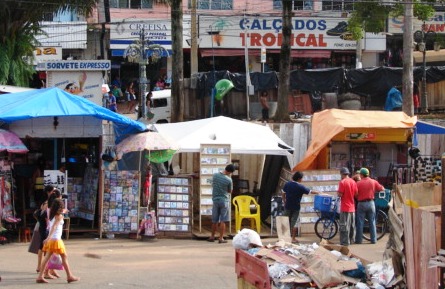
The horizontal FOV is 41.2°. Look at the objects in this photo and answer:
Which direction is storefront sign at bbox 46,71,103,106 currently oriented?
toward the camera

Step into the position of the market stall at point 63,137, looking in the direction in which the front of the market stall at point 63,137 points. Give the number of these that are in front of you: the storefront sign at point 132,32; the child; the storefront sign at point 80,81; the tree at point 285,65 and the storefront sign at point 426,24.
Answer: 1

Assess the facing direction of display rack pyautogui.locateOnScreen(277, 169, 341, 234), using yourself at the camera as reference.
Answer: facing the viewer

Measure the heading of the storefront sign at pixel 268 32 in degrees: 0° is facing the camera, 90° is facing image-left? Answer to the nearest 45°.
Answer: approximately 0°

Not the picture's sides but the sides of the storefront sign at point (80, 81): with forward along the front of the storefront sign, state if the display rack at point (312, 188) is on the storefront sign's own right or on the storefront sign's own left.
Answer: on the storefront sign's own left

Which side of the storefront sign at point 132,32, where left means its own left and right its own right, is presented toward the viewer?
front

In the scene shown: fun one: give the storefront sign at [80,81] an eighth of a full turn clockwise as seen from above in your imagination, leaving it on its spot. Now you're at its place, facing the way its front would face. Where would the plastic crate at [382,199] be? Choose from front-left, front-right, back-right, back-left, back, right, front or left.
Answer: left

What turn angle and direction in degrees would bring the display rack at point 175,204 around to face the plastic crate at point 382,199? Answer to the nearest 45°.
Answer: approximately 90° to its left

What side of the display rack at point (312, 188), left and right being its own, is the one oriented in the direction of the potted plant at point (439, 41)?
back

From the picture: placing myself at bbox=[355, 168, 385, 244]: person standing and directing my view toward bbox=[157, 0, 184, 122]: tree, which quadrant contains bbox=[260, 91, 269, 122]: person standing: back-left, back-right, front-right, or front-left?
front-right

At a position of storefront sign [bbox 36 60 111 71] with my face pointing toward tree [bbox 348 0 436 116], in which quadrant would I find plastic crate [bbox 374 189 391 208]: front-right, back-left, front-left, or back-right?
front-right

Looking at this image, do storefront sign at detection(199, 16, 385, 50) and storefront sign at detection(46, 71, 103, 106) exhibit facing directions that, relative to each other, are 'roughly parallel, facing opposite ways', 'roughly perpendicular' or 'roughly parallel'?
roughly parallel

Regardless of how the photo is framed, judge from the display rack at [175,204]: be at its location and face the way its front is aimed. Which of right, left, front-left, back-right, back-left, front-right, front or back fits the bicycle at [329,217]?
left
